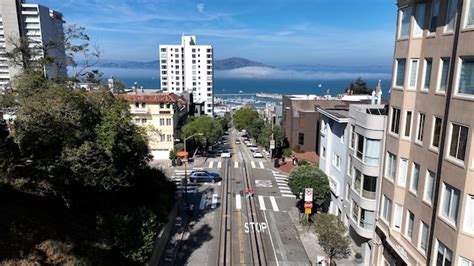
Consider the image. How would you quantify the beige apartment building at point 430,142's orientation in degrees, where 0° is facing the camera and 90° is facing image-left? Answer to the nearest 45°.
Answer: approximately 45°

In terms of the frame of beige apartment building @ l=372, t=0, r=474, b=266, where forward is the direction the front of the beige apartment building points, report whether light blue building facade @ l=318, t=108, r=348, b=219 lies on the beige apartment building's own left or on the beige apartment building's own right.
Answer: on the beige apartment building's own right

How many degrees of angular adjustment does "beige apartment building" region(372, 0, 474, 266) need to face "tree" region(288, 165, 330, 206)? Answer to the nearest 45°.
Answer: approximately 90° to its right
